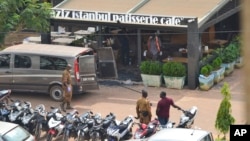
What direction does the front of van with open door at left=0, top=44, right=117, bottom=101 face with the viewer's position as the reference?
facing away from the viewer and to the left of the viewer

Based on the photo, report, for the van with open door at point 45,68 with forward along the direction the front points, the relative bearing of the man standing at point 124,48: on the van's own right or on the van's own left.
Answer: on the van's own right

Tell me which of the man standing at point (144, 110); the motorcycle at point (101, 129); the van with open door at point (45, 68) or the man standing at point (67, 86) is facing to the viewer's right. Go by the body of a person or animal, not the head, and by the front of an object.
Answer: the man standing at point (67, 86)

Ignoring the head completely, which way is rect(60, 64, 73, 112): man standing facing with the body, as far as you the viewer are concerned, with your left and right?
facing to the right of the viewer

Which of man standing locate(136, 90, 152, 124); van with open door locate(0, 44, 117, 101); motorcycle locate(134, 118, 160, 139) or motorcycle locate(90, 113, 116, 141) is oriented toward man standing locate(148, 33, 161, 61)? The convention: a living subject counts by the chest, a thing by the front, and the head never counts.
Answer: man standing locate(136, 90, 152, 124)

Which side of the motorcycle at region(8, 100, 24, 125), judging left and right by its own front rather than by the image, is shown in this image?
front

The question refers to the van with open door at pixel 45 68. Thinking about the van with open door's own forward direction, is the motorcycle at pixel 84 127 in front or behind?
behind

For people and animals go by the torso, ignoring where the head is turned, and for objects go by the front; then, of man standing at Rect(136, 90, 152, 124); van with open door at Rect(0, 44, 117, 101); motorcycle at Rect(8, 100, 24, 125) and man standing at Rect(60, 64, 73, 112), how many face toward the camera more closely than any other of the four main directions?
1

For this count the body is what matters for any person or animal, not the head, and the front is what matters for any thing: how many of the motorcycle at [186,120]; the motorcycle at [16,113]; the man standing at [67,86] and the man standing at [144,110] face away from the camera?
1

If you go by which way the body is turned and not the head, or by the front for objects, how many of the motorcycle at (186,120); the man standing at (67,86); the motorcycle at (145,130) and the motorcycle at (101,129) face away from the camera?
0

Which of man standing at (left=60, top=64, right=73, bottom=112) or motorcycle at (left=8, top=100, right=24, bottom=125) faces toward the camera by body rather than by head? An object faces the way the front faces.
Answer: the motorcycle

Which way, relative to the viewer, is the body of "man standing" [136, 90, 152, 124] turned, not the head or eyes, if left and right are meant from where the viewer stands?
facing away from the viewer

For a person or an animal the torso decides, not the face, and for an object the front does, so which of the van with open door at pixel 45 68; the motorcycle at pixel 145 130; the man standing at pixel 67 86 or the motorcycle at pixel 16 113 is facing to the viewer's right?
the man standing
